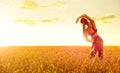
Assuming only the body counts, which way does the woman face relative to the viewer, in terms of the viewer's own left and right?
facing the viewer and to the left of the viewer
